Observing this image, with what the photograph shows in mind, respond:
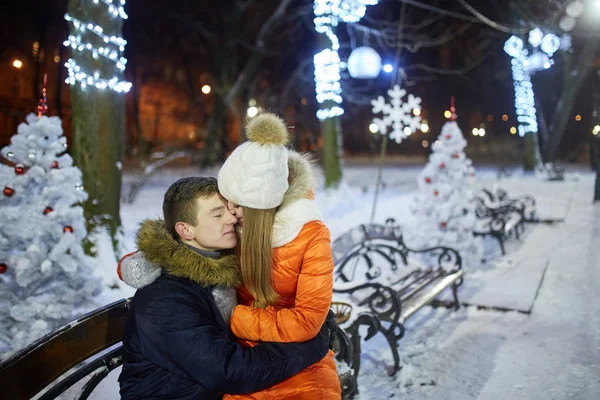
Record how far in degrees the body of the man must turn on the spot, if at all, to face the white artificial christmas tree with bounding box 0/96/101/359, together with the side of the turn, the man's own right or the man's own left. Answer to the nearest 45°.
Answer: approximately 135° to the man's own left

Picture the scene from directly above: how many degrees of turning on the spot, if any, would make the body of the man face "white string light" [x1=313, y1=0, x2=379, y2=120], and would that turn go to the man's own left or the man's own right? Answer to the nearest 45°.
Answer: approximately 90° to the man's own left

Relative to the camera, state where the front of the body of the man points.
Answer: to the viewer's right

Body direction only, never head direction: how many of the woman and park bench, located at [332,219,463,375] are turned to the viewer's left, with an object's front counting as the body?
1

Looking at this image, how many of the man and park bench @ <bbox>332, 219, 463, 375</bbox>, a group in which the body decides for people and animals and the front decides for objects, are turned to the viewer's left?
0

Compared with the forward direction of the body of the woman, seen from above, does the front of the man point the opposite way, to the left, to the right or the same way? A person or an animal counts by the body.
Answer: the opposite way

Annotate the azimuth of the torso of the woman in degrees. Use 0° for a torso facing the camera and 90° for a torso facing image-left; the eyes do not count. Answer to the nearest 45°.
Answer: approximately 90°

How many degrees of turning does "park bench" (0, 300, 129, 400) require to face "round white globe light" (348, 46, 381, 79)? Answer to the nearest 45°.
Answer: approximately 90° to its left

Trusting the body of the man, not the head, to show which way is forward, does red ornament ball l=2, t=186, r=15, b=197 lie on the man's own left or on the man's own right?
on the man's own left

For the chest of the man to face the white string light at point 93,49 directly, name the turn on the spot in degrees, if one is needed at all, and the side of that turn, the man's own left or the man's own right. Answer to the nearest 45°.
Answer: approximately 90° to the man's own left
